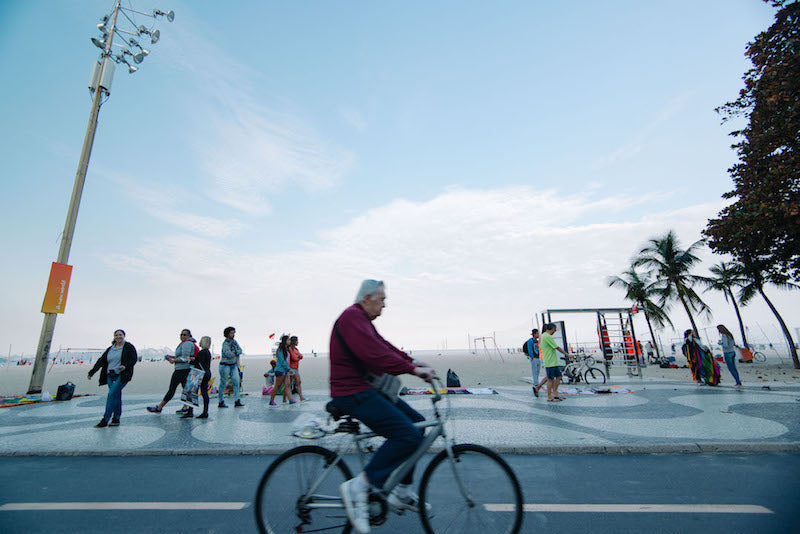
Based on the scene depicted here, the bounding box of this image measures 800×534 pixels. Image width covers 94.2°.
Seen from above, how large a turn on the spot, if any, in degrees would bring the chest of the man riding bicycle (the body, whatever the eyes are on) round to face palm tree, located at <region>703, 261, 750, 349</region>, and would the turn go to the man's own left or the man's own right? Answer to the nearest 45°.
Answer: approximately 45° to the man's own left

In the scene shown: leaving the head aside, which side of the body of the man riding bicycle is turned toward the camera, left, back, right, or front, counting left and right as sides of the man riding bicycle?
right

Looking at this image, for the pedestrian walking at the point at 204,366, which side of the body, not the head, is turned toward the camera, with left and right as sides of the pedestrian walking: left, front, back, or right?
left

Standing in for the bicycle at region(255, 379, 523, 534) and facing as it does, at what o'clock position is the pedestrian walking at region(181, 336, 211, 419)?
The pedestrian walking is roughly at 8 o'clock from the bicycle.

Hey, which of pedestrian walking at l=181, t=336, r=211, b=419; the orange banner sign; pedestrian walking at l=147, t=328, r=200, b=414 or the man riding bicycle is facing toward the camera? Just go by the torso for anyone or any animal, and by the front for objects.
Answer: the orange banner sign

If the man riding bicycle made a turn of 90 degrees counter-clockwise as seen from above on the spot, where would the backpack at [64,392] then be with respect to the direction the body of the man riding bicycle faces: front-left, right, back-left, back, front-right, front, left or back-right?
front-left

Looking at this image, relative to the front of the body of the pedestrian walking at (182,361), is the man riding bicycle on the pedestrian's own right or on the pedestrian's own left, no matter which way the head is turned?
on the pedestrian's own left

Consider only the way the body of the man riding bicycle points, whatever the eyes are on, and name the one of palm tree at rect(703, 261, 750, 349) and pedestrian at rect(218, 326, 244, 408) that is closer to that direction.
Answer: the palm tree

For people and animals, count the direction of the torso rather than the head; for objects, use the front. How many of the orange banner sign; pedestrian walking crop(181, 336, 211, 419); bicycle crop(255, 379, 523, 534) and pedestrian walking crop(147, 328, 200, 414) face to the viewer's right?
1

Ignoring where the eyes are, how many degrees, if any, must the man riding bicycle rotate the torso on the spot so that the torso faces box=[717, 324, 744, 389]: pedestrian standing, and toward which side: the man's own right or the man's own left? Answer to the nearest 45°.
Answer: approximately 45° to the man's own left

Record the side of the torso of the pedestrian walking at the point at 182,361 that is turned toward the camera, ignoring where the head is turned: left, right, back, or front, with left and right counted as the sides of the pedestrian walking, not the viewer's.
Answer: left

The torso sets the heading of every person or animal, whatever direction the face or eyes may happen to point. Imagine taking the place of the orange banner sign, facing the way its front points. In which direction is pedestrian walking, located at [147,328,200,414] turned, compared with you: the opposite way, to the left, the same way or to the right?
to the right

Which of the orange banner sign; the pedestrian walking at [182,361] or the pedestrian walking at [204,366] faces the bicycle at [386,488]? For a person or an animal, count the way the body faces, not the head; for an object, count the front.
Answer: the orange banner sign

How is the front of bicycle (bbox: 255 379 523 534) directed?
to the viewer's right

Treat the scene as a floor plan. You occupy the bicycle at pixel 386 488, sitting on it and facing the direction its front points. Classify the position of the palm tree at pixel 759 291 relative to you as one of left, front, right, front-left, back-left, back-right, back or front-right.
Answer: front-left

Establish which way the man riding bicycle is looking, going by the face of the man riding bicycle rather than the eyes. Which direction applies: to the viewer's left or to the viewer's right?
to the viewer's right

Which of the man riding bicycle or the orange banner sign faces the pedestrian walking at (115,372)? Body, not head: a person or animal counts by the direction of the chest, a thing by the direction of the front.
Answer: the orange banner sign
